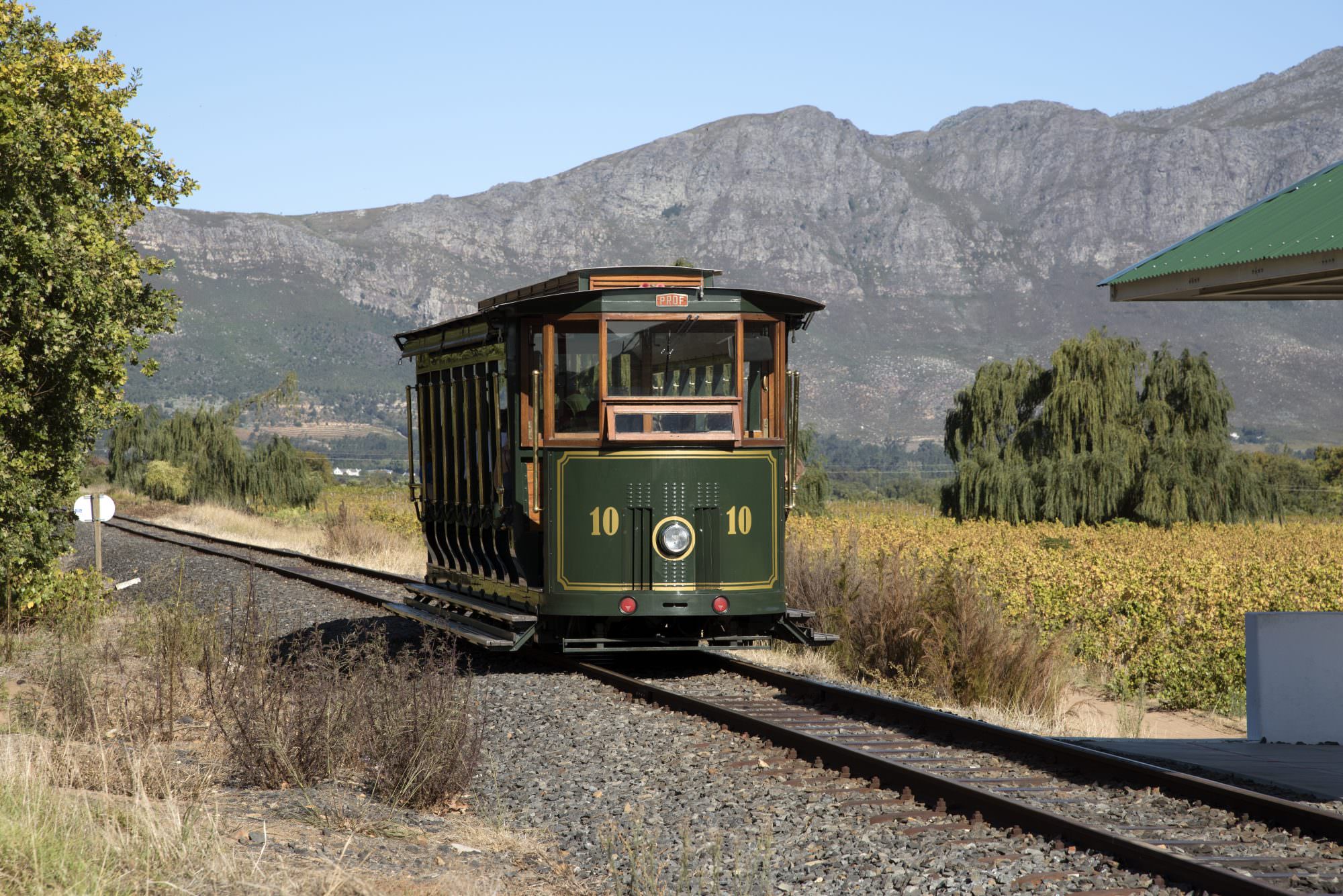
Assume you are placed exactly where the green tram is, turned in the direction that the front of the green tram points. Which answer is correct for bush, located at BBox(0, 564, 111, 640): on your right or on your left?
on your right

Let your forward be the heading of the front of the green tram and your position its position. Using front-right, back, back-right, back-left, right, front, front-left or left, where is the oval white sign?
back-right

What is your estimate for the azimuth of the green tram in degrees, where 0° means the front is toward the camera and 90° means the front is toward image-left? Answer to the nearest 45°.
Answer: approximately 0°

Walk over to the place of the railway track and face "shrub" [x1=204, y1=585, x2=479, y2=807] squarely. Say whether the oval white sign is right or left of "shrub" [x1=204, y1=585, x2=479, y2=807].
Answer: right

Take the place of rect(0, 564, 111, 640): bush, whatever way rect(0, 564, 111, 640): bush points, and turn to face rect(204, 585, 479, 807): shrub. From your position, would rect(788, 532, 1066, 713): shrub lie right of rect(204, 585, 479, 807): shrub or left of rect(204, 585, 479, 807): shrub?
left
